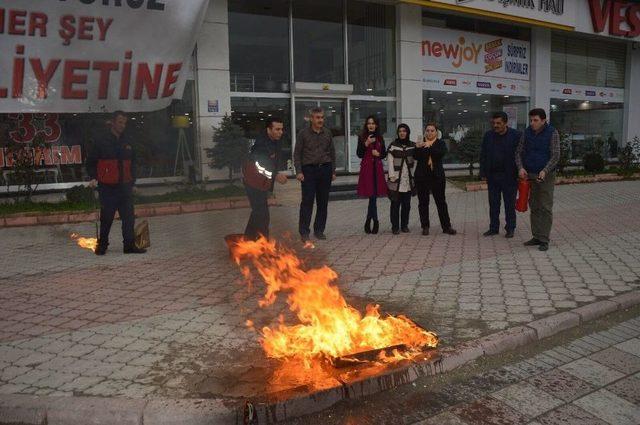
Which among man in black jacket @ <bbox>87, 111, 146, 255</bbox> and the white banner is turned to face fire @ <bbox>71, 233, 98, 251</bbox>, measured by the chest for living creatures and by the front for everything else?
the white banner

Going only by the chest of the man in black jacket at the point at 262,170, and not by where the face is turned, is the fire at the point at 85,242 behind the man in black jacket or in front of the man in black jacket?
behind

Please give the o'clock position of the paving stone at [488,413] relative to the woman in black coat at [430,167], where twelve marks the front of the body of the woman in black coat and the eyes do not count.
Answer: The paving stone is roughly at 12 o'clock from the woman in black coat.

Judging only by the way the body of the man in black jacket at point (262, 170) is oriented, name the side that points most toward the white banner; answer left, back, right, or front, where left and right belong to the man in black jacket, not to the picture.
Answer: back

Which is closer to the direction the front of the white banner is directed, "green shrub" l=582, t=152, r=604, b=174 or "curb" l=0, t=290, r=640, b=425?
the curb

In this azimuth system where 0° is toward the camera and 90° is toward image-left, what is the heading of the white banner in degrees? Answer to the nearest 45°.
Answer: approximately 0°

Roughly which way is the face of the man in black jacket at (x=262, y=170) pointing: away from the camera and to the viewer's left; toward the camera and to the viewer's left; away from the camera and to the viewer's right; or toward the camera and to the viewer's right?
toward the camera and to the viewer's right

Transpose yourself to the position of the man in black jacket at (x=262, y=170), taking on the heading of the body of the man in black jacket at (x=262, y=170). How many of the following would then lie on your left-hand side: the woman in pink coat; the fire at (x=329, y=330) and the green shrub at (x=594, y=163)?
2

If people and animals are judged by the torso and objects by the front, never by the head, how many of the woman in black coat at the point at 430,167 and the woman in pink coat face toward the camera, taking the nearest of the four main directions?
2

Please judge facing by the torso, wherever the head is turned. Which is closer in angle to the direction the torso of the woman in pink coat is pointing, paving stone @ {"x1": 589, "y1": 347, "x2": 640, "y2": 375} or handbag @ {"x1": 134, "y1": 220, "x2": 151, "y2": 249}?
the paving stone
